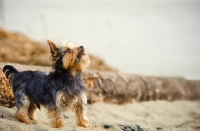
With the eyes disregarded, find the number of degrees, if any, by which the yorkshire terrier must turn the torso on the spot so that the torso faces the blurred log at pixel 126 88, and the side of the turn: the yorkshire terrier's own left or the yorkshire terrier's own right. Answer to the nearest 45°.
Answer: approximately 90° to the yorkshire terrier's own left

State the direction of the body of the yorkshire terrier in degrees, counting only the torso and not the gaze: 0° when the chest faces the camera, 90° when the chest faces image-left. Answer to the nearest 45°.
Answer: approximately 315°
